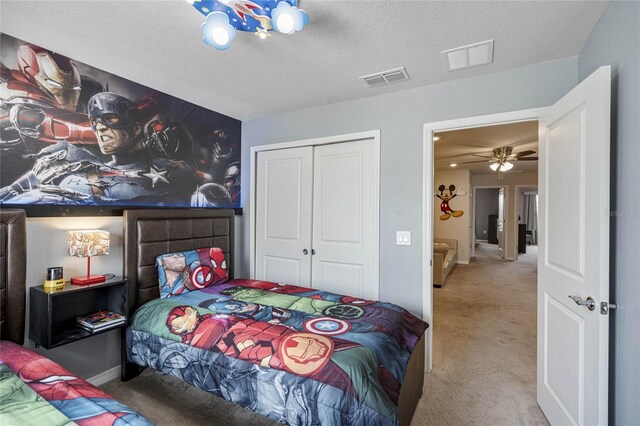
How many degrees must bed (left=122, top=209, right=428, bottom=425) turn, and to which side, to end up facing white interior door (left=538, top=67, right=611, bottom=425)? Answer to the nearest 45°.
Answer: approximately 45° to its left

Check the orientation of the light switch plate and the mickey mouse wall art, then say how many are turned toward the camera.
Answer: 2

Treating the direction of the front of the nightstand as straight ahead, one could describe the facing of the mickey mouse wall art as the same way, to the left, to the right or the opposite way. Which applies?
to the right

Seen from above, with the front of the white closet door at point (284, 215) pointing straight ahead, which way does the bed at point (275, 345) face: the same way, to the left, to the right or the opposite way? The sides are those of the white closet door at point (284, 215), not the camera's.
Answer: to the left

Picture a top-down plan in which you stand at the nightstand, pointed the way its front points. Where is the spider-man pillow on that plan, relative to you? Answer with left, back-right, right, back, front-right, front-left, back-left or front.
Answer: front-left

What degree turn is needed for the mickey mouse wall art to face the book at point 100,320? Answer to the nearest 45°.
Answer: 0° — it already faces it

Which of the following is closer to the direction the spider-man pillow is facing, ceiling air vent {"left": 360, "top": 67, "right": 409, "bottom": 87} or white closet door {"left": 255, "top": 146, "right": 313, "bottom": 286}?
the ceiling air vent

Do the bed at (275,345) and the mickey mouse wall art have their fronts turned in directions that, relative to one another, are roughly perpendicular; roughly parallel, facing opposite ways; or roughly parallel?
roughly perpendicular

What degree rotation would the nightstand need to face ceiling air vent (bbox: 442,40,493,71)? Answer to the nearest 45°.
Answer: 0° — it already faces it

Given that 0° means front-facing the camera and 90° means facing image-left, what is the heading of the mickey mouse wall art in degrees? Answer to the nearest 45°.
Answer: approximately 0°

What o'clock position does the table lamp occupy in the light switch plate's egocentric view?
The table lamp is roughly at 2 o'clock from the light switch plate.

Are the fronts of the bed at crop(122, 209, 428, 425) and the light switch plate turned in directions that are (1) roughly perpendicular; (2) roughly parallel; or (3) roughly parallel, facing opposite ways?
roughly perpendicular

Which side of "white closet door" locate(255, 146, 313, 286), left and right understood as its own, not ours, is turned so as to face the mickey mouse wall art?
back

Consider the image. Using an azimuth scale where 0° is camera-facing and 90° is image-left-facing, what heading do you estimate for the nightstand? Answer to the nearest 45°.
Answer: approximately 315°

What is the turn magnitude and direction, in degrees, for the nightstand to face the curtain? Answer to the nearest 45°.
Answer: approximately 45° to its left

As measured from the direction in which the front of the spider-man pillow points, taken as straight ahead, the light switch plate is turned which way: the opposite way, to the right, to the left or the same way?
to the right

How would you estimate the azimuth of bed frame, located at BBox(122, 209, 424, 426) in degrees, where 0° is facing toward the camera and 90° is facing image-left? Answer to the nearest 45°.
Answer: approximately 315°

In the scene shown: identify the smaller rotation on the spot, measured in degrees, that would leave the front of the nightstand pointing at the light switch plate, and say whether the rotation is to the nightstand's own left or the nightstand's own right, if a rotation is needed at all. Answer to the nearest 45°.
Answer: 0° — it already faces it
